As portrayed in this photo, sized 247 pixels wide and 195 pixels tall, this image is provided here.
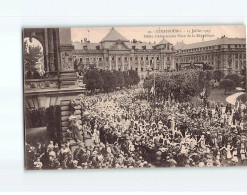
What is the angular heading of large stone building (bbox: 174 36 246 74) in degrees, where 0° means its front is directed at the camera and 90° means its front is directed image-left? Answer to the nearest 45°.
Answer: approximately 45°

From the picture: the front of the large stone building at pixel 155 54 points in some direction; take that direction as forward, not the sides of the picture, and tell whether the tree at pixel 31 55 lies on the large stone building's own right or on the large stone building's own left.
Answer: on the large stone building's own right
